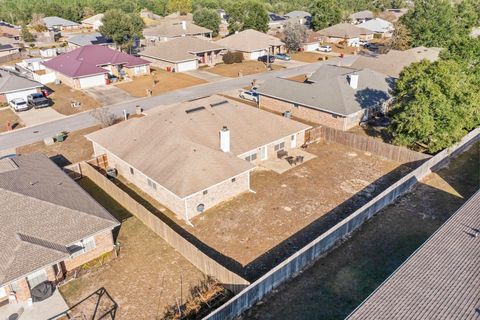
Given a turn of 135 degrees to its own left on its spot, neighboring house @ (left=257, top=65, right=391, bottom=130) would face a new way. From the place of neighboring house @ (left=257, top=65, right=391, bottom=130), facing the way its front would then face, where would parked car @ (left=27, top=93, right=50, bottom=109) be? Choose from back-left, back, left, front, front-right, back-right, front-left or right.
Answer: right

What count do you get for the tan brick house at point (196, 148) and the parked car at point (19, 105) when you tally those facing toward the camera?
0

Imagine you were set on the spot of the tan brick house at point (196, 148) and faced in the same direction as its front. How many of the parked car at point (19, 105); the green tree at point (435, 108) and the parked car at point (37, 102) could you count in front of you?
2

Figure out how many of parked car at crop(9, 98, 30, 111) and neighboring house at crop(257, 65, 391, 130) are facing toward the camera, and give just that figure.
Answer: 0

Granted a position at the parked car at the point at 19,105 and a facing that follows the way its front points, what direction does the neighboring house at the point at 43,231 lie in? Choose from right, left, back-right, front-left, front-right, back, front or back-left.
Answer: back-left

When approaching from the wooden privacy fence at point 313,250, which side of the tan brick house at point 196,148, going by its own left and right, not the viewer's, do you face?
back

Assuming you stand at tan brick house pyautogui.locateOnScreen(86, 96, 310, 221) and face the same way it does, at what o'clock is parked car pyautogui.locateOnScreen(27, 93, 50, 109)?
The parked car is roughly at 12 o'clock from the tan brick house.

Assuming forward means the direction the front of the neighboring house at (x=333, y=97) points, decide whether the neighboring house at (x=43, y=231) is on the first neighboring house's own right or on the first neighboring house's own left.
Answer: on the first neighboring house's own left

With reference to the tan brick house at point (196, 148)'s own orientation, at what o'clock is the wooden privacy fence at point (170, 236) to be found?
The wooden privacy fence is roughly at 8 o'clock from the tan brick house.

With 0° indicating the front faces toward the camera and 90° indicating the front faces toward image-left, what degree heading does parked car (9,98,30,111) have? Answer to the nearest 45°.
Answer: approximately 135°

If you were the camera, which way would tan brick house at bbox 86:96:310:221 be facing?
facing away from the viewer and to the left of the viewer

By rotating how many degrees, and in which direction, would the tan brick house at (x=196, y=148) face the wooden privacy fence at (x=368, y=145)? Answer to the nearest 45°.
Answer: approximately 135° to its right

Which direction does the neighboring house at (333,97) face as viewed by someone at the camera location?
facing away from the viewer and to the left of the viewer
